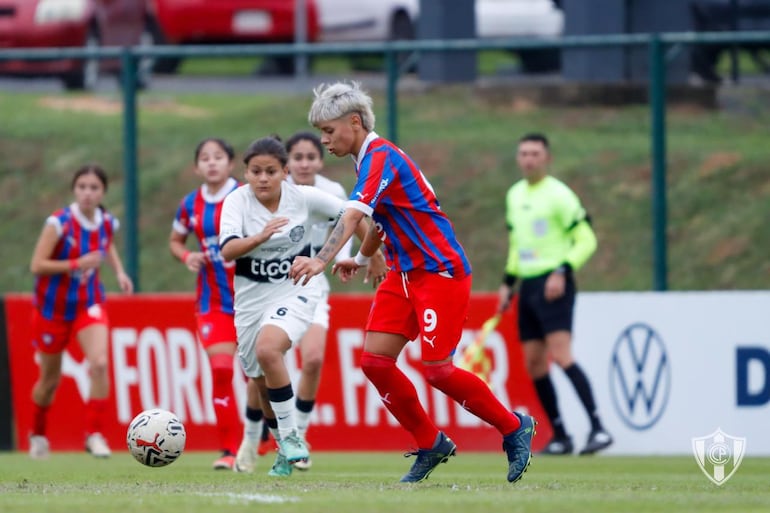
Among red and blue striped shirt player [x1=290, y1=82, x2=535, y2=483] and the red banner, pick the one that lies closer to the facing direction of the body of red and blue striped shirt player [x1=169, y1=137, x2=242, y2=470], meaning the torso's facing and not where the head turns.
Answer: the red and blue striped shirt player

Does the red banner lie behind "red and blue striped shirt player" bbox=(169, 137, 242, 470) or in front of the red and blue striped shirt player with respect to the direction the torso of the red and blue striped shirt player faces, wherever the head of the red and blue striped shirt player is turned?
behind

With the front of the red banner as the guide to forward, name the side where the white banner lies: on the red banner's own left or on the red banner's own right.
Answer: on the red banner's own left

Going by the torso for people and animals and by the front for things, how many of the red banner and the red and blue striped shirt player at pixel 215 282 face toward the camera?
2

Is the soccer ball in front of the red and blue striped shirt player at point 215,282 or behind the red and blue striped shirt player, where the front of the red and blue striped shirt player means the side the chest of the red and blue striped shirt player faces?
in front

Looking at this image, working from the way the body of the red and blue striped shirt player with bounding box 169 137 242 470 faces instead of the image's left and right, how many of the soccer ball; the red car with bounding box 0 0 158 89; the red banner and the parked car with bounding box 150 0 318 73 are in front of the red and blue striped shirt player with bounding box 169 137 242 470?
1

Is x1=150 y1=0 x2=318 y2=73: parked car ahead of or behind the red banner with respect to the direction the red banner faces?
behind

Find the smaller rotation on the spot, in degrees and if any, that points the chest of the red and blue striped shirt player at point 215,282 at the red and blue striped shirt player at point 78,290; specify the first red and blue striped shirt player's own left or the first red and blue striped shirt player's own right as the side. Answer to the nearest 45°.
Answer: approximately 135° to the first red and blue striped shirt player's own right

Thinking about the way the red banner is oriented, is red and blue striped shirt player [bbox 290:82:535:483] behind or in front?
in front

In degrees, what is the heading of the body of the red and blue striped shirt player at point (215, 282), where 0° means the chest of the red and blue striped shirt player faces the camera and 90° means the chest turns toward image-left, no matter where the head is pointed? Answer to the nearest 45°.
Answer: approximately 0°

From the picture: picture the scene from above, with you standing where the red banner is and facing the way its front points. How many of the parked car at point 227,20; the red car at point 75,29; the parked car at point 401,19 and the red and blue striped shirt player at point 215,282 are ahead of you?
1
